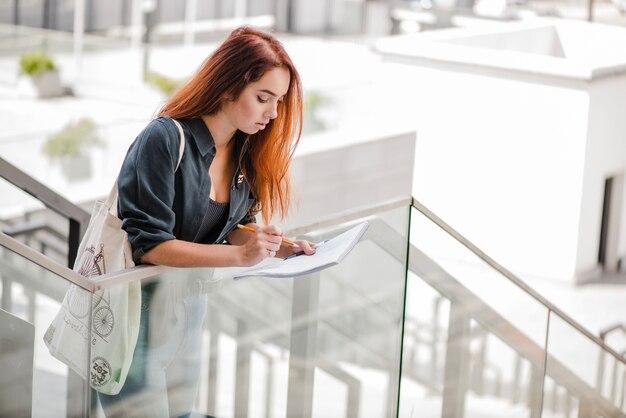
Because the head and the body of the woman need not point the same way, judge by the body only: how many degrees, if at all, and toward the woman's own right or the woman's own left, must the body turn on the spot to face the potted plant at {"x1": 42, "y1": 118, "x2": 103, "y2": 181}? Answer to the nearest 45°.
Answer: approximately 135° to the woman's own left

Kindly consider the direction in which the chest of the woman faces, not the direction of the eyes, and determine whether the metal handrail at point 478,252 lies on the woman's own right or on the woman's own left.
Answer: on the woman's own left

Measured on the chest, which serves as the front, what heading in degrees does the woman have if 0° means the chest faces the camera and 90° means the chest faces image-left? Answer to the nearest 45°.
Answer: approximately 315°
